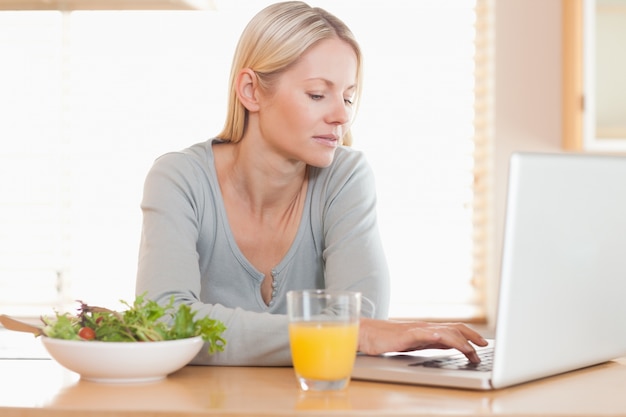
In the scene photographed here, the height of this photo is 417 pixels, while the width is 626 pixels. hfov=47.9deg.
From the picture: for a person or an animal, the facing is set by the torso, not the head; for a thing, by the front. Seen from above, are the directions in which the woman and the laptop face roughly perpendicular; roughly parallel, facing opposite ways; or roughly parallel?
roughly parallel, facing opposite ways

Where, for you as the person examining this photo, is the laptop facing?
facing away from the viewer and to the left of the viewer

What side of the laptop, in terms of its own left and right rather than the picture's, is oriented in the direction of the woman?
front

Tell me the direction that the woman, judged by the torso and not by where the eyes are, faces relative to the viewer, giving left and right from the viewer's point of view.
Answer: facing the viewer and to the right of the viewer

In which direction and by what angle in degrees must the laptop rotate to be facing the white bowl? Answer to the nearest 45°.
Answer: approximately 45° to its left

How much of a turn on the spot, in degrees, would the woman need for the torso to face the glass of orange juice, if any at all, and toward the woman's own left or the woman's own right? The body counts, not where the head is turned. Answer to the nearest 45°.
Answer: approximately 45° to the woman's own right

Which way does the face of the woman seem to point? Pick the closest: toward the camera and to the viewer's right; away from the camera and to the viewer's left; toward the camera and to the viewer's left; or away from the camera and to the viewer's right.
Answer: toward the camera and to the viewer's right
